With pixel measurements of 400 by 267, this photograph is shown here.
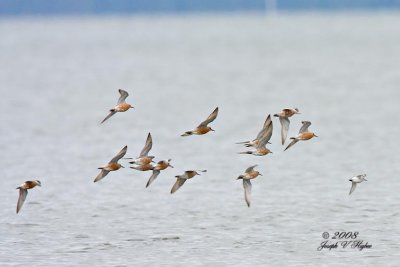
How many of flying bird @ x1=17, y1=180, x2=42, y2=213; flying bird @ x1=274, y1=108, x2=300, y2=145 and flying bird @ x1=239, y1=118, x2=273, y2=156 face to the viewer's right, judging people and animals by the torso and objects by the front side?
3

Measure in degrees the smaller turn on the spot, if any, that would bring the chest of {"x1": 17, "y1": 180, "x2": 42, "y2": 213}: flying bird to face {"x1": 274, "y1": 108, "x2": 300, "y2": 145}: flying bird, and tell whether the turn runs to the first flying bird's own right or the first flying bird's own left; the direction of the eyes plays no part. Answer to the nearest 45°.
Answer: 0° — it already faces it

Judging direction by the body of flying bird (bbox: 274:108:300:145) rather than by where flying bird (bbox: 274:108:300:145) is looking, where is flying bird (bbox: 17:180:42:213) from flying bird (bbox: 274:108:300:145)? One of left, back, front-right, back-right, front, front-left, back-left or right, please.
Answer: back

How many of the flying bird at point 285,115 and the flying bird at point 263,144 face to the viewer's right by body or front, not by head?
2

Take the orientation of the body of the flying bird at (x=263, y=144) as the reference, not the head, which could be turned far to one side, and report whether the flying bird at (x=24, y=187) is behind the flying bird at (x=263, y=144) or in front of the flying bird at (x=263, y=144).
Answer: behind

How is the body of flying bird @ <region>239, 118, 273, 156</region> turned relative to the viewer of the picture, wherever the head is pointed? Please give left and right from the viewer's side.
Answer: facing to the right of the viewer

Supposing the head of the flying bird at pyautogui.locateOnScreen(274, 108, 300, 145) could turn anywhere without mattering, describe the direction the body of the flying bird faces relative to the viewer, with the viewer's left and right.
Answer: facing to the right of the viewer

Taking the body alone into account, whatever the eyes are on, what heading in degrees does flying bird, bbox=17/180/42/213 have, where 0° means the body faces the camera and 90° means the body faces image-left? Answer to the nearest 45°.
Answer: approximately 270°
